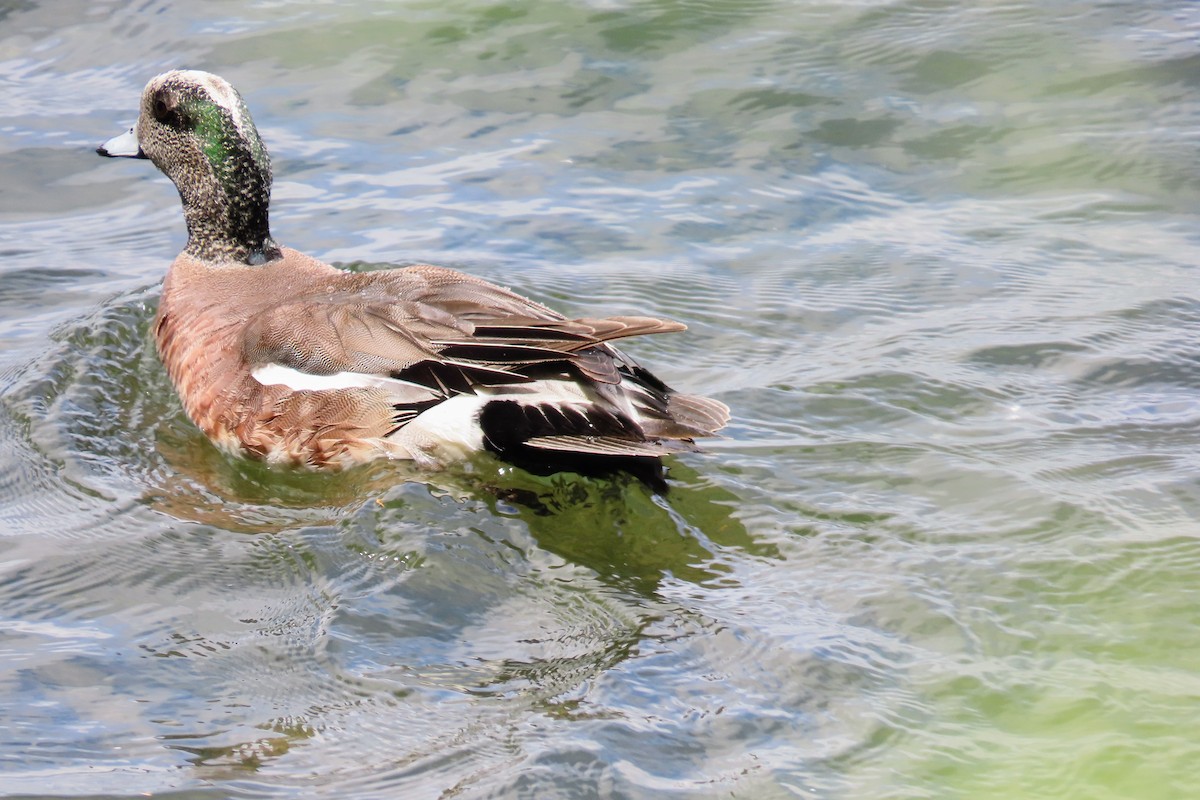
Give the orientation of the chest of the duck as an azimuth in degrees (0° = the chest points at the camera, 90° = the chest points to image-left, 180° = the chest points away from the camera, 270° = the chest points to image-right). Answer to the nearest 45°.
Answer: approximately 90°
